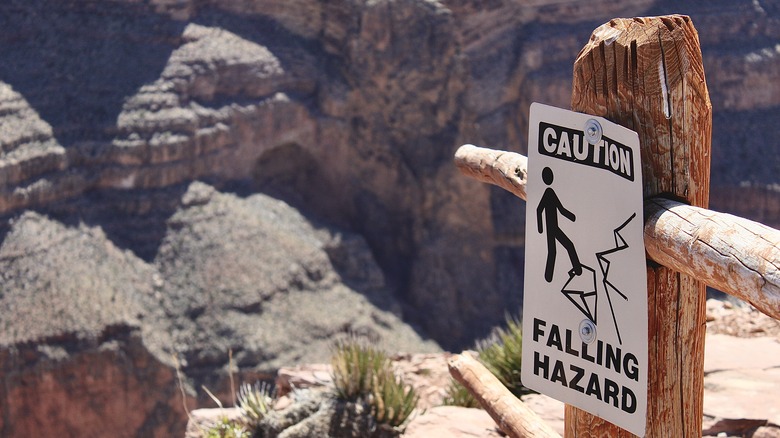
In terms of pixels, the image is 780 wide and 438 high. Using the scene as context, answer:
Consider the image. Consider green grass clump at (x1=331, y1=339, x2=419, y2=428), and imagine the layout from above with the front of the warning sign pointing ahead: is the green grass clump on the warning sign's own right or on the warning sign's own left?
on the warning sign's own right

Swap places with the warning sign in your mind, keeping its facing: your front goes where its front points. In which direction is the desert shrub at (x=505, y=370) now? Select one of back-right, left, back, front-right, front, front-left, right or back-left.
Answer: back-right

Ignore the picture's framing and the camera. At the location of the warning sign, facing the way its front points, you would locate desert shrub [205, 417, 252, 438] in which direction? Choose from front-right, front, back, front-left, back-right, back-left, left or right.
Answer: right

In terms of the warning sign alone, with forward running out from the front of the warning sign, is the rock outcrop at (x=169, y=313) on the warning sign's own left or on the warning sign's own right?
on the warning sign's own right

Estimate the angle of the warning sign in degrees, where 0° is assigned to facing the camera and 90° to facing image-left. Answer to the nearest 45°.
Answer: approximately 45°
